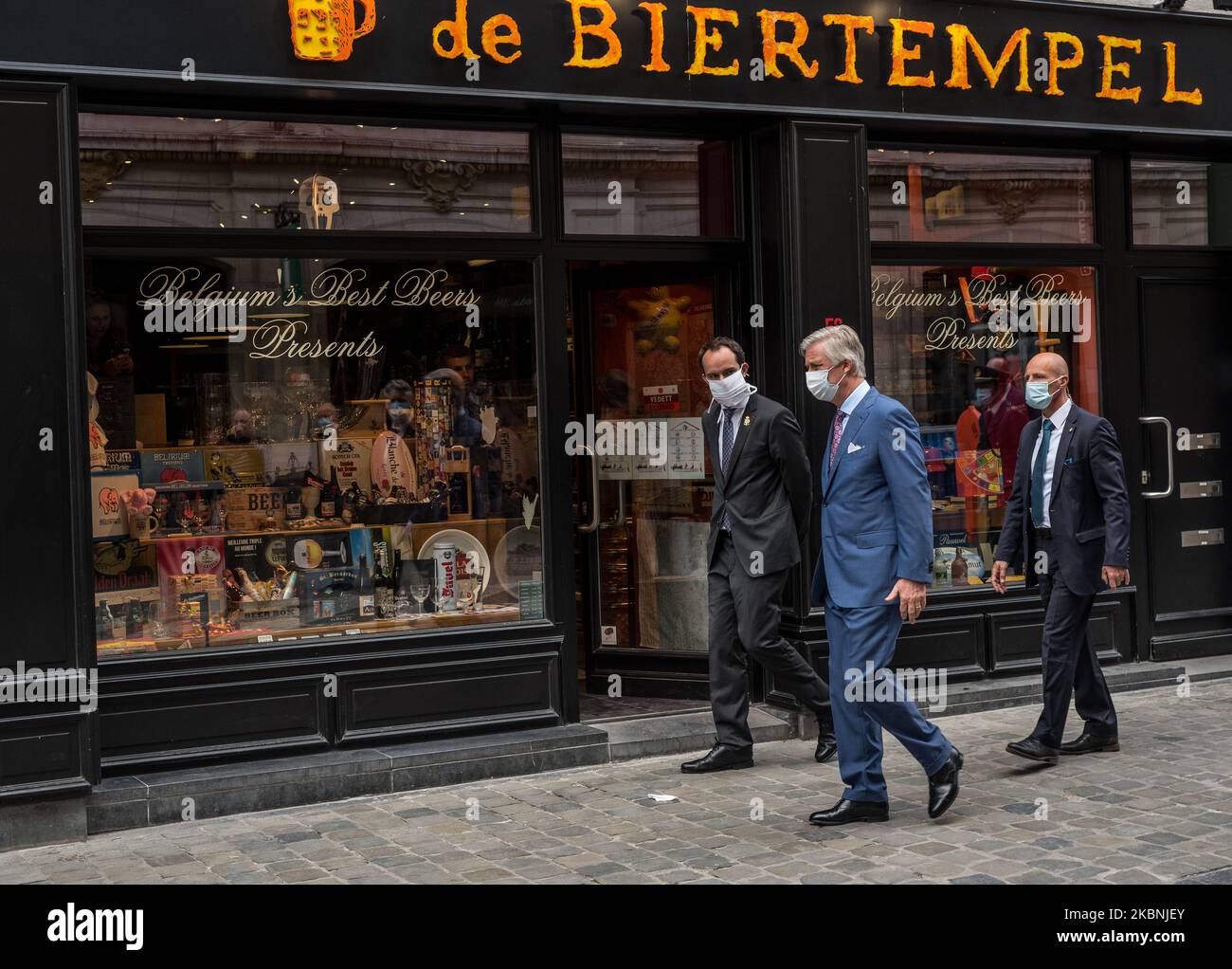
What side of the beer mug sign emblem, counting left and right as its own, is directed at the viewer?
front

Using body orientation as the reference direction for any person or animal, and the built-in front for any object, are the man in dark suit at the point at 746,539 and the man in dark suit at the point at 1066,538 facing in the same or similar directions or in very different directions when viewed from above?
same or similar directions

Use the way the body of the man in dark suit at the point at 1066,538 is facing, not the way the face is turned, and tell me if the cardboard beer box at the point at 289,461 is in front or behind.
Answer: in front

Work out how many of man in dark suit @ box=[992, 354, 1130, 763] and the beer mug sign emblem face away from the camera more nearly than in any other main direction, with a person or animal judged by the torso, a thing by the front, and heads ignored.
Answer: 0

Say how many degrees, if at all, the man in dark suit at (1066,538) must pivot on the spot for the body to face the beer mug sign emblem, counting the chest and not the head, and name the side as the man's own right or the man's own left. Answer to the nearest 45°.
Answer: approximately 45° to the man's own right

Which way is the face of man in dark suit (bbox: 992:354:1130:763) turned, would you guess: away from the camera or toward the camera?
toward the camera

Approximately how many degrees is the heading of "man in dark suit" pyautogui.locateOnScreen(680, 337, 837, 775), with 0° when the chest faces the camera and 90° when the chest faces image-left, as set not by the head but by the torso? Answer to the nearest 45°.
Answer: approximately 45°

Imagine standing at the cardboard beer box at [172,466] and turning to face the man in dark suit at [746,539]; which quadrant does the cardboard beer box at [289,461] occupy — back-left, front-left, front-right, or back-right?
front-left

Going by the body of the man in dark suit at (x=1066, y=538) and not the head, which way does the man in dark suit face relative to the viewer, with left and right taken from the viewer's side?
facing the viewer and to the left of the viewer

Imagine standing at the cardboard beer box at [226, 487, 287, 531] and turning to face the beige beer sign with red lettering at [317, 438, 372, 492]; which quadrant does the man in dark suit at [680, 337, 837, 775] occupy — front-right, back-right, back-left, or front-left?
front-right

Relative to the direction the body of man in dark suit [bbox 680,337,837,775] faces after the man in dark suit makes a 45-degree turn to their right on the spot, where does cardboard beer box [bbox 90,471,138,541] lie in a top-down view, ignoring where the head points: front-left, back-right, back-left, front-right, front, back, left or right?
front

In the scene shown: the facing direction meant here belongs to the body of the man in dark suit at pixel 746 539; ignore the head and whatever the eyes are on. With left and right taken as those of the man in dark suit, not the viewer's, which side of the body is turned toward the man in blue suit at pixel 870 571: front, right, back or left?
left

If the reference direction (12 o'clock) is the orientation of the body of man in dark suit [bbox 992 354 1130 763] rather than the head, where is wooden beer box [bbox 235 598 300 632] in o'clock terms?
The wooden beer box is roughly at 1 o'clock from the man in dark suit.
